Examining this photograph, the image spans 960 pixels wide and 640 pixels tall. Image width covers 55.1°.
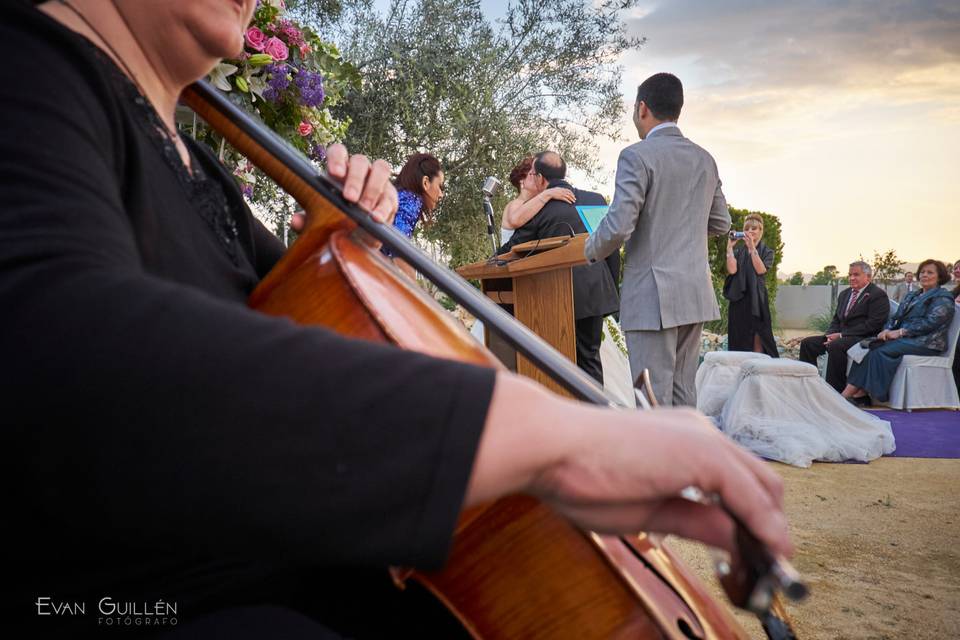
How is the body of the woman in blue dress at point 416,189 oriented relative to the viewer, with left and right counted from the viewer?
facing to the right of the viewer

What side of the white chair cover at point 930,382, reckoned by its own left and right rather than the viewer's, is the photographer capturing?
left

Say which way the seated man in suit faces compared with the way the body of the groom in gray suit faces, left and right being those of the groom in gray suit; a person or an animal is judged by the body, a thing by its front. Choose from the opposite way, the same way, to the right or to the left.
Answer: to the left

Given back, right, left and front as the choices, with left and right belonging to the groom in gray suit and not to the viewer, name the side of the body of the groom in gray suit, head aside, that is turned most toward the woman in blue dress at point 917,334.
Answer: right

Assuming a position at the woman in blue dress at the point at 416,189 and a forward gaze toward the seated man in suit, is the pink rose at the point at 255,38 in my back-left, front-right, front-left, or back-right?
back-right

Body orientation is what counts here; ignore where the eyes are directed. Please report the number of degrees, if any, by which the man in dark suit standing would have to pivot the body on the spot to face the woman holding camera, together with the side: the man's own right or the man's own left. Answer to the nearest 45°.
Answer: approximately 90° to the man's own right

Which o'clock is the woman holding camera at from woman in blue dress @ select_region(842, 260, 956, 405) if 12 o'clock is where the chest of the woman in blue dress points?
The woman holding camera is roughly at 1 o'clock from the woman in blue dress.
